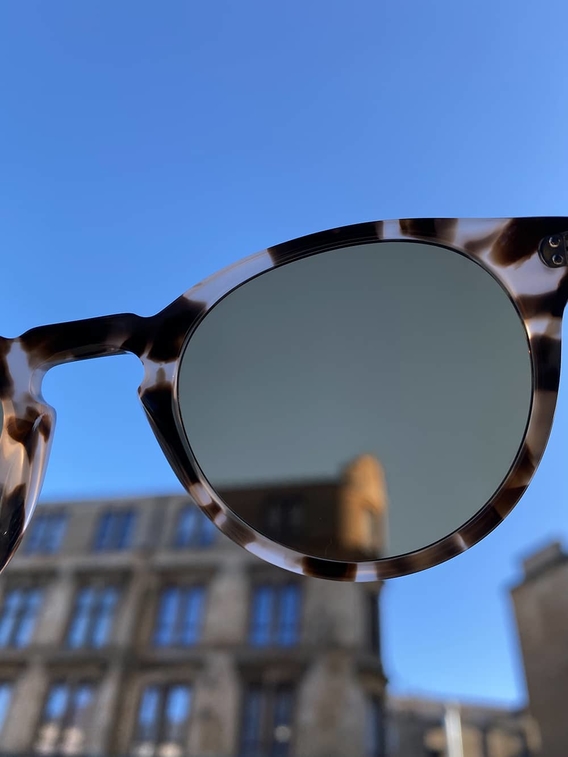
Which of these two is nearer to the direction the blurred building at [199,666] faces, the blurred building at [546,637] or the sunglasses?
the sunglasses

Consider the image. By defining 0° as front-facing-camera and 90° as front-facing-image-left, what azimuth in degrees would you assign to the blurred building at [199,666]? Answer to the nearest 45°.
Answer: approximately 0°

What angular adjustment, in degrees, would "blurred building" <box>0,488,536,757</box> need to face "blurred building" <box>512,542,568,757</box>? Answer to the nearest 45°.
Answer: approximately 90° to its left
